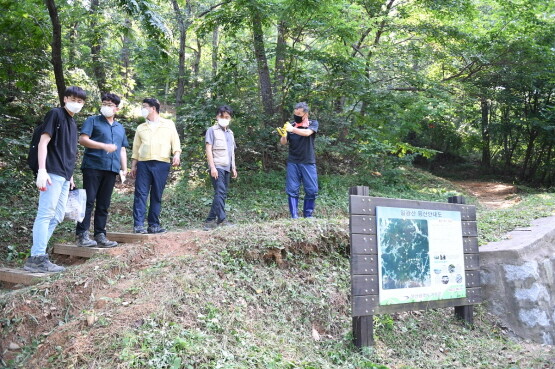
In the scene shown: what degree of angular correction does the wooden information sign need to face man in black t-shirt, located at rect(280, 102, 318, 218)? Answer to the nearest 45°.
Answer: approximately 180°

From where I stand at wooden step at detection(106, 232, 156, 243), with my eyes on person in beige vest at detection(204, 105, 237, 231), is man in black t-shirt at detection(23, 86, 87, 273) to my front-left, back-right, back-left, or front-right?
back-right

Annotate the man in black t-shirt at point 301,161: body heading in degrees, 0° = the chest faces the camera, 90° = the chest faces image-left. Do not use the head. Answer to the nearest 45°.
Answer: approximately 0°

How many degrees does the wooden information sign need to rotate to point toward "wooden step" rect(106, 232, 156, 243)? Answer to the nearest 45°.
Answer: approximately 135° to its right

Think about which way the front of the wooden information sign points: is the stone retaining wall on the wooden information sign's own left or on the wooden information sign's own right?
on the wooden information sign's own left

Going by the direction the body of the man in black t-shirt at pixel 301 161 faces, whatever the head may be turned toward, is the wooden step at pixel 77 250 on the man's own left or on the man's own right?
on the man's own right

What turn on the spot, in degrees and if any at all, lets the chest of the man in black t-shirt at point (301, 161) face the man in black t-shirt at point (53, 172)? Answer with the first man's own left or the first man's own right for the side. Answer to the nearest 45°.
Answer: approximately 45° to the first man's own right

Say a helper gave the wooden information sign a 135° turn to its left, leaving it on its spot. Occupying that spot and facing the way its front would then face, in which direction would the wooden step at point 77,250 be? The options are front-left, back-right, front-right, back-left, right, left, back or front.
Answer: left

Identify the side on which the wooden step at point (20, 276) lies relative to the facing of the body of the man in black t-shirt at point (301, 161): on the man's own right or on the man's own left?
on the man's own right

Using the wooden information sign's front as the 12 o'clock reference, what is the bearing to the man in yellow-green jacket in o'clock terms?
The man in yellow-green jacket is roughly at 5 o'clock from the wooden information sign.

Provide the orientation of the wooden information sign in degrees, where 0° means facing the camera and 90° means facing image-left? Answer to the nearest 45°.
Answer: approximately 315°

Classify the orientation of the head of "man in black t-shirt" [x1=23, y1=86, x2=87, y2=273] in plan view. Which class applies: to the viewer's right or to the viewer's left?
to the viewer's right

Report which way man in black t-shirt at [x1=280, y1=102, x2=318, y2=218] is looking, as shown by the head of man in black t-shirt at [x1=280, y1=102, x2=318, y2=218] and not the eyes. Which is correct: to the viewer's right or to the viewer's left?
to the viewer's left
